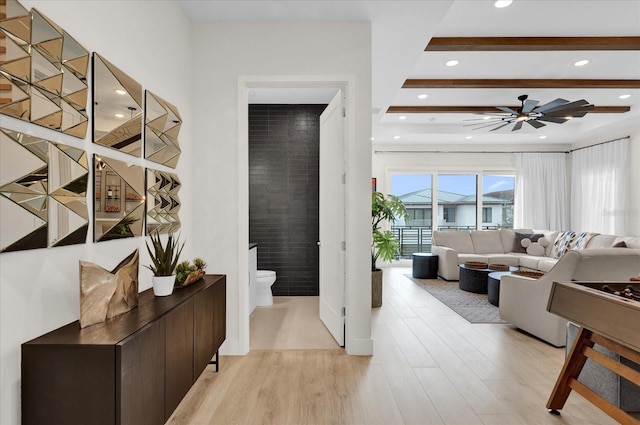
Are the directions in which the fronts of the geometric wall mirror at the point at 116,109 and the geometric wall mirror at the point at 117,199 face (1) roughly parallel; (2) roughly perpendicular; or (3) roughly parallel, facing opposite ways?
roughly parallel

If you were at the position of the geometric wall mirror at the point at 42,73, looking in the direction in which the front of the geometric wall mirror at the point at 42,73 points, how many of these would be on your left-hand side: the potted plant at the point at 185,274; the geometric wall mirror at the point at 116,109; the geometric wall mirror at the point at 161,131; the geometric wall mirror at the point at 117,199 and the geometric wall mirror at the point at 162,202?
5

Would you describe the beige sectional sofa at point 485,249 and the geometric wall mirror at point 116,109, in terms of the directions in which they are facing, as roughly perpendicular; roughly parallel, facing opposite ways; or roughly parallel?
roughly perpendicular

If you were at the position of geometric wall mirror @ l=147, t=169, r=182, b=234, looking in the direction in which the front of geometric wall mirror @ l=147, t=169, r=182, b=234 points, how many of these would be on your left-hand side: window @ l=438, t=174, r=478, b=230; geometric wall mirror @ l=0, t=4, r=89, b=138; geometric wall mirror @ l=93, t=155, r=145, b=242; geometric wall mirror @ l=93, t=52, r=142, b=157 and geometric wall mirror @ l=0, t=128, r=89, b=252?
1

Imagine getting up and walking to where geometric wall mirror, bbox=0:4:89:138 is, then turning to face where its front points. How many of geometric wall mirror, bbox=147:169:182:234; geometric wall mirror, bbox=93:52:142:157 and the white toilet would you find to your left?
3

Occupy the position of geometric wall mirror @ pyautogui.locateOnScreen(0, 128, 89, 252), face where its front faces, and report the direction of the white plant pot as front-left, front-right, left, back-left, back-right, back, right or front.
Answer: left

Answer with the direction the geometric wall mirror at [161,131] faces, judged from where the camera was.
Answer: facing the viewer and to the right of the viewer

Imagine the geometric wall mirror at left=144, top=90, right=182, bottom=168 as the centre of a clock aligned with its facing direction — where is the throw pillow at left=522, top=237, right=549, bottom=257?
The throw pillow is roughly at 10 o'clock from the geometric wall mirror.

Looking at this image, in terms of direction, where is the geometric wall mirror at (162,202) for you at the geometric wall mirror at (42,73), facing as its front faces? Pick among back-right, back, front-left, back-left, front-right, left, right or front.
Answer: left

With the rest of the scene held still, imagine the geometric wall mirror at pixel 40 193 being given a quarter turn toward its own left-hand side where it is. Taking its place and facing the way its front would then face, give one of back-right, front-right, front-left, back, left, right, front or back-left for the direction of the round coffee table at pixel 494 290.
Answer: front-right

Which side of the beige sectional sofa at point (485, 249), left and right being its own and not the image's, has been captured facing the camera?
front

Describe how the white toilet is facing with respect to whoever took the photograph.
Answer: facing to the right of the viewer

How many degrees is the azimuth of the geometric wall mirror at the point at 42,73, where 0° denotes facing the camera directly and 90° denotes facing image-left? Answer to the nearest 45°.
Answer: approximately 315°
